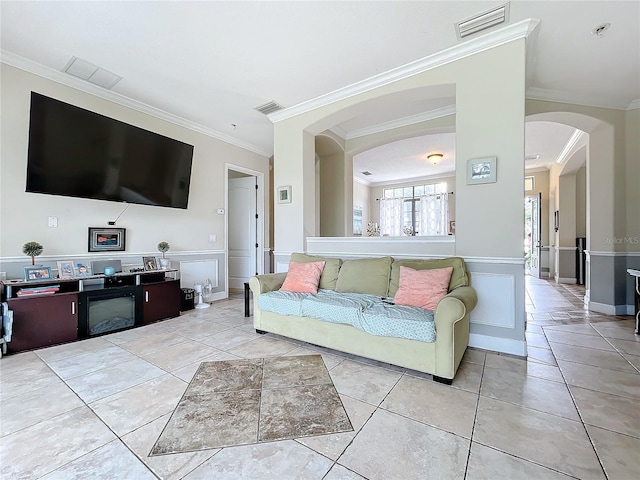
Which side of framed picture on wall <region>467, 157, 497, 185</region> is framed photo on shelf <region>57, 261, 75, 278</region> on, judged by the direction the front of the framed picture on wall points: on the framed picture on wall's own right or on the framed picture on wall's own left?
on the framed picture on wall's own right

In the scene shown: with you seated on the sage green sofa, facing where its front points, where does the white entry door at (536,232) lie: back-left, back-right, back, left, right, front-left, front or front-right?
back

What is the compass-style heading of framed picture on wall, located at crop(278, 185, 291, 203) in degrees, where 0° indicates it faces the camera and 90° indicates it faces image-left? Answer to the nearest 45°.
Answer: approximately 45°

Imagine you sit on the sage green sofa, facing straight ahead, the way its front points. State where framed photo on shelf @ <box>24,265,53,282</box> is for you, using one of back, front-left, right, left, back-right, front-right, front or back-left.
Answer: front-right

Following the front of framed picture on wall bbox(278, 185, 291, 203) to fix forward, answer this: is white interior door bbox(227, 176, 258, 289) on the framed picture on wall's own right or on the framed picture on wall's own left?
on the framed picture on wall's own right

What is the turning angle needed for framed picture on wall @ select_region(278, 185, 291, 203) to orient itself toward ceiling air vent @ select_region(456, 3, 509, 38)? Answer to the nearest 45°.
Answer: approximately 90° to its left

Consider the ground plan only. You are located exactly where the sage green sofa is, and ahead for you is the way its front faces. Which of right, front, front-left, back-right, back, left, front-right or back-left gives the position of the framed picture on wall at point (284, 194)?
right

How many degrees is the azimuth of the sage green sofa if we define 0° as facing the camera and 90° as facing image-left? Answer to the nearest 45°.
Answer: approximately 45°

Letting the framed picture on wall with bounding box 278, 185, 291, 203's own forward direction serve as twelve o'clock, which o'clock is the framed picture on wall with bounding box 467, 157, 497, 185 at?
the framed picture on wall with bounding box 467, 157, 497, 185 is roughly at 9 o'clock from the framed picture on wall with bounding box 278, 185, 291, 203.

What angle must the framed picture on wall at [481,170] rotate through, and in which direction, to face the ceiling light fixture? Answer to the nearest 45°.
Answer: approximately 180°

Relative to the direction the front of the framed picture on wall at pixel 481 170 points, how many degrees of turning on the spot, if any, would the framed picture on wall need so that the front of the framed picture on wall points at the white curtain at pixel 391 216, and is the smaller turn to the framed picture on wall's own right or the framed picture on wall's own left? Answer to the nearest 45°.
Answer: approximately 135° to the framed picture on wall's own right
